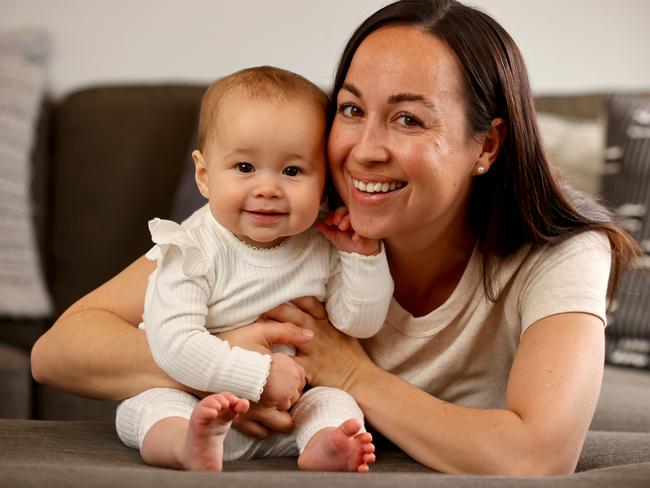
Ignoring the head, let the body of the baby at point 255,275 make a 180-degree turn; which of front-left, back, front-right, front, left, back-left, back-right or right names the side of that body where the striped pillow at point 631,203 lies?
front-right

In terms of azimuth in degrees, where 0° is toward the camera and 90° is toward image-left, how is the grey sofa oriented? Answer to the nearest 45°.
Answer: approximately 0°

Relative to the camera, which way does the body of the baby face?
toward the camera

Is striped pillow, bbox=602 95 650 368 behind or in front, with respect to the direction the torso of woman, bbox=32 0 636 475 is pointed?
behind

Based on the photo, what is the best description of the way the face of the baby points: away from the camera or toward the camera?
toward the camera

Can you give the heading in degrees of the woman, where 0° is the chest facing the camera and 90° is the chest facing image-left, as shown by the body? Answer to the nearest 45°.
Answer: approximately 45°

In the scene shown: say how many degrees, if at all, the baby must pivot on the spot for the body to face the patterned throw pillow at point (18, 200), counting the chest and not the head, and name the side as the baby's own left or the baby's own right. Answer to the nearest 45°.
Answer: approximately 135° to the baby's own right
